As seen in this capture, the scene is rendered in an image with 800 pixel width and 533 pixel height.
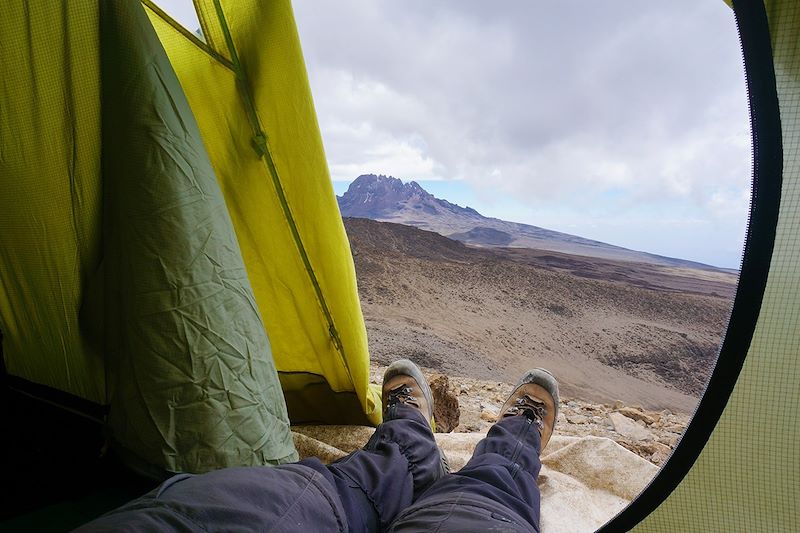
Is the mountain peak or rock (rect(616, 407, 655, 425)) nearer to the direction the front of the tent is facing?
the mountain peak

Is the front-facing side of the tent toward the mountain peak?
yes

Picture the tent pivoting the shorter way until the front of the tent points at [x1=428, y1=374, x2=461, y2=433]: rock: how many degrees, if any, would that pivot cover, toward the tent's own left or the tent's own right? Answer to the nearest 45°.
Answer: approximately 45° to the tent's own right

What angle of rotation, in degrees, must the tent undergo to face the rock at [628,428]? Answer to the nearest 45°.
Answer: approximately 45° to its right

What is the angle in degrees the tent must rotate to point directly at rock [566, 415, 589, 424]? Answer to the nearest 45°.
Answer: approximately 45° to its right

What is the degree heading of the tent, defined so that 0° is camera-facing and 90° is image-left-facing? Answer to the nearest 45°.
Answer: approximately 180°
